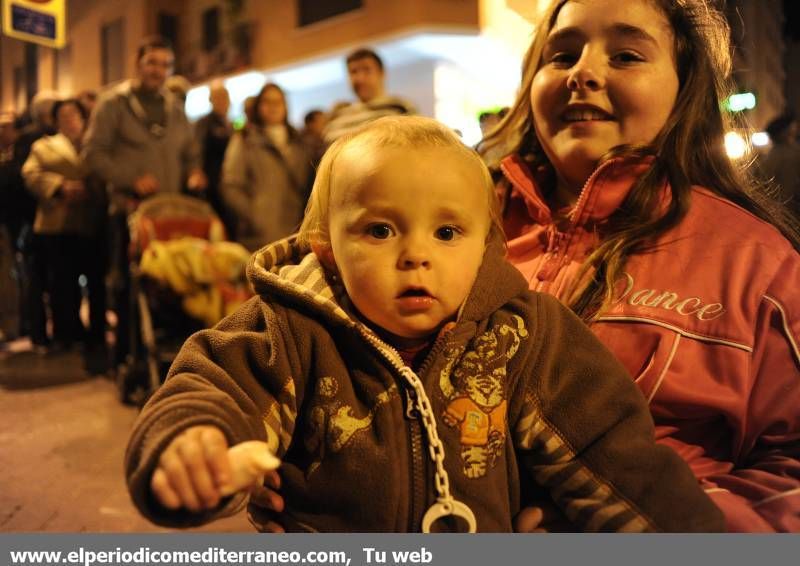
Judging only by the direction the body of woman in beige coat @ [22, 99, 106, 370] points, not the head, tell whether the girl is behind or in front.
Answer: in front

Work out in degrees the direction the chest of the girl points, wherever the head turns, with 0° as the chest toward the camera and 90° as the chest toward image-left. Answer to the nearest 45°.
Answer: approximately 45°

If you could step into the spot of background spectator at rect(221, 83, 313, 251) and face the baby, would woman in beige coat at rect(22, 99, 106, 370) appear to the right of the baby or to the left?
right

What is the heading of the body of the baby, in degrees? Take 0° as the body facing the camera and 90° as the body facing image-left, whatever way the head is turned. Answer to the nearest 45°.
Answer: approximately 0°

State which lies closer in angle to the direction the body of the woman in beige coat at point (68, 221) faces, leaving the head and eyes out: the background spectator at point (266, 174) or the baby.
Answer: the baby

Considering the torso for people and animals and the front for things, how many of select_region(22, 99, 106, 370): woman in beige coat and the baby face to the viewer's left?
0

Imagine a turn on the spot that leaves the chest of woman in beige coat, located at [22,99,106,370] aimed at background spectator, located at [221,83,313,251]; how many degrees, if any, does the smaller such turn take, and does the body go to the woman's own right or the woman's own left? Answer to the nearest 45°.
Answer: approximately 90° to the woman's own left

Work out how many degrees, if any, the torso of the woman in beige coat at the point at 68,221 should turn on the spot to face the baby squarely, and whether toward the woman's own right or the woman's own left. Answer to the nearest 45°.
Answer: approximately 45° to the woman's own right
